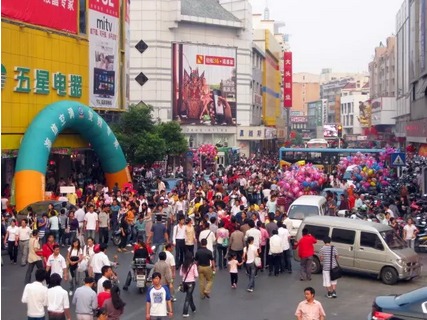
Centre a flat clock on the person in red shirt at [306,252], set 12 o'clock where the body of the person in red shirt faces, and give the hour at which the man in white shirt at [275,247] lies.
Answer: The man in white shirt is roughly at 10 o'clock from the person in red shirt.

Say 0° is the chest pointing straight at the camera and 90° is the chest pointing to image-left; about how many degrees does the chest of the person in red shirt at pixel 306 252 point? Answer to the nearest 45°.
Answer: approximately 180°

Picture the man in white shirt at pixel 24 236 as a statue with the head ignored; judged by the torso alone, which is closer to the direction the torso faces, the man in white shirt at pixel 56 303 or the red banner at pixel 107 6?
the man in white shirt

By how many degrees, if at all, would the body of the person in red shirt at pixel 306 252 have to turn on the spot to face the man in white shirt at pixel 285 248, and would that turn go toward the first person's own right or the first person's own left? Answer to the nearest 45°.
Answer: approximately 45° to the first person's own left

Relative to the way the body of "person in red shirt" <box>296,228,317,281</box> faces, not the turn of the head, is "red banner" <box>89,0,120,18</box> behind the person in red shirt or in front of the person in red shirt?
in front

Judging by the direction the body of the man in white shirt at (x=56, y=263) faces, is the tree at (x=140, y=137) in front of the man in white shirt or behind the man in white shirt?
behind

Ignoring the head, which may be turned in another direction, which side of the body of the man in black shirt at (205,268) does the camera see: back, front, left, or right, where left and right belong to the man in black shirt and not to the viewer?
back

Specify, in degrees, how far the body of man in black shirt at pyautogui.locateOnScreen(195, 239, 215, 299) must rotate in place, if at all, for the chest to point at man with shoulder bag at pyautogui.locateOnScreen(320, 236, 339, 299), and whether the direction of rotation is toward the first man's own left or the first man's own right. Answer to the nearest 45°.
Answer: approximately 90° to the first man's own right

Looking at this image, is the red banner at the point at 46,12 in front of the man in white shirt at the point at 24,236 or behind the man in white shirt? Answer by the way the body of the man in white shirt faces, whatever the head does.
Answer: behind

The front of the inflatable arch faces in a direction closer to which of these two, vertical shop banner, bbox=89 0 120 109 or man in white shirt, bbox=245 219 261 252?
the man in white shirt

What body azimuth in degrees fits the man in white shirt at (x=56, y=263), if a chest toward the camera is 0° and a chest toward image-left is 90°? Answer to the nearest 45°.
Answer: approximately 0°
